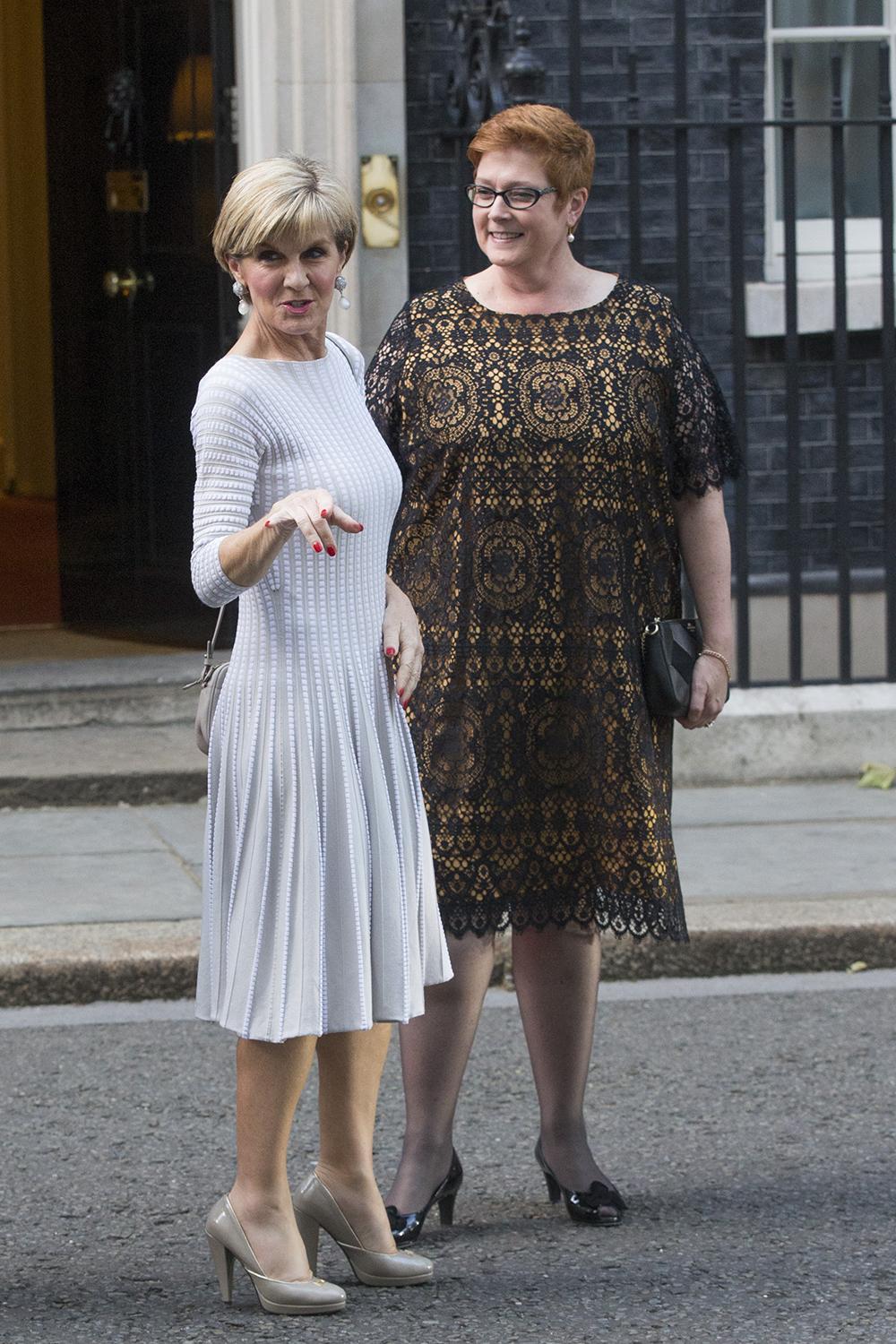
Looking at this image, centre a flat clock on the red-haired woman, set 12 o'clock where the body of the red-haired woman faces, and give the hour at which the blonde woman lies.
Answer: The blonde woman is roughly at 1 o'clock from the red-haired woman.

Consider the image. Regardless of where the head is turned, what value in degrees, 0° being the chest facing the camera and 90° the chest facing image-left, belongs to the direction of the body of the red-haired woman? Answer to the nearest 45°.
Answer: approximately 0°

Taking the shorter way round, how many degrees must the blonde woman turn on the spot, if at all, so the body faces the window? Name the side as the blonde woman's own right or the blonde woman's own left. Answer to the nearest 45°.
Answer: approximately 135° to the blonde woman's own left

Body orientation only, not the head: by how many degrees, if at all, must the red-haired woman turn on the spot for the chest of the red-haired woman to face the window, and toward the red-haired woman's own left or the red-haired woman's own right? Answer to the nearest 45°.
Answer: approximately 180°

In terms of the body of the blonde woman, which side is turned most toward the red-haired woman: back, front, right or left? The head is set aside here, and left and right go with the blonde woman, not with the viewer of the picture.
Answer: left

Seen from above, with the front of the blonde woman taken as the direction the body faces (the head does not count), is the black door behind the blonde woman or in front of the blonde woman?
behind

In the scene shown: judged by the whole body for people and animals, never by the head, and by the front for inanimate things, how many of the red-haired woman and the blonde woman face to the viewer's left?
0

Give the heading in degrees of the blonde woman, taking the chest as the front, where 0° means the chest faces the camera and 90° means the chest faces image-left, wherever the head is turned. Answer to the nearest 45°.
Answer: approximately 315°
